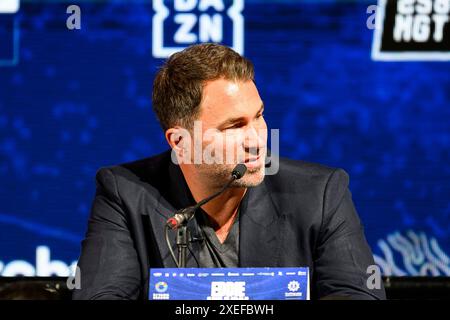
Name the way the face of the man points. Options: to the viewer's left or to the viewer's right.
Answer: to the viewer's right

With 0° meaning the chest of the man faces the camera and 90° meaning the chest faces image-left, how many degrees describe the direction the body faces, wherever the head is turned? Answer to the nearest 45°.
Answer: approximately 0°
